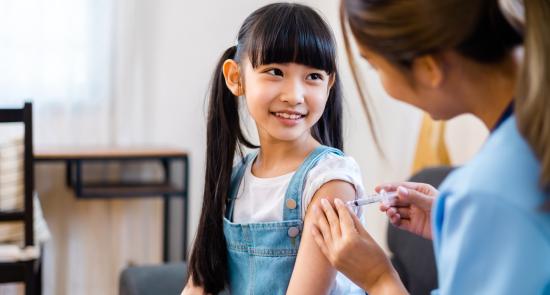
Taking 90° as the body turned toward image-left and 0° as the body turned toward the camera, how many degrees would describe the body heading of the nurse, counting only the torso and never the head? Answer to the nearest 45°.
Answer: approximately 135°

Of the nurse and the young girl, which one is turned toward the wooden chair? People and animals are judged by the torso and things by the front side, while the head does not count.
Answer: the nurse

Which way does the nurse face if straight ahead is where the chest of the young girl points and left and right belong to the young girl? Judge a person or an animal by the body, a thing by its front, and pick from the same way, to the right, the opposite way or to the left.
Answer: to the right

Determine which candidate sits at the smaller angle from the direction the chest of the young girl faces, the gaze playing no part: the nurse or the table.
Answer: the nurse

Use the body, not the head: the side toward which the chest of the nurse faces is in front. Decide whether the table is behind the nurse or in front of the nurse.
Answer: in front

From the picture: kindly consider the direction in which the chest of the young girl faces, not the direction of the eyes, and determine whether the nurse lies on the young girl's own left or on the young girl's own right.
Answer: on the young girl's own left

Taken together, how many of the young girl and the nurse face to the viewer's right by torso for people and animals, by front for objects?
0

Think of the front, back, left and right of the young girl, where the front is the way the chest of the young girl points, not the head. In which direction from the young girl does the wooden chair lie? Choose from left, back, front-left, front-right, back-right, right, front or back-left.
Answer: right

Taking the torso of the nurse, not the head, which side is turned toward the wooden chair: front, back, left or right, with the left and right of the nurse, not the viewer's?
front

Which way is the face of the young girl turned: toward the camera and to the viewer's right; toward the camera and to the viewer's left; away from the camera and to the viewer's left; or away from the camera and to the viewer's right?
toward the camera and to the viewer's right

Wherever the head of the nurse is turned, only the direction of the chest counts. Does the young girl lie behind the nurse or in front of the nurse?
in front
